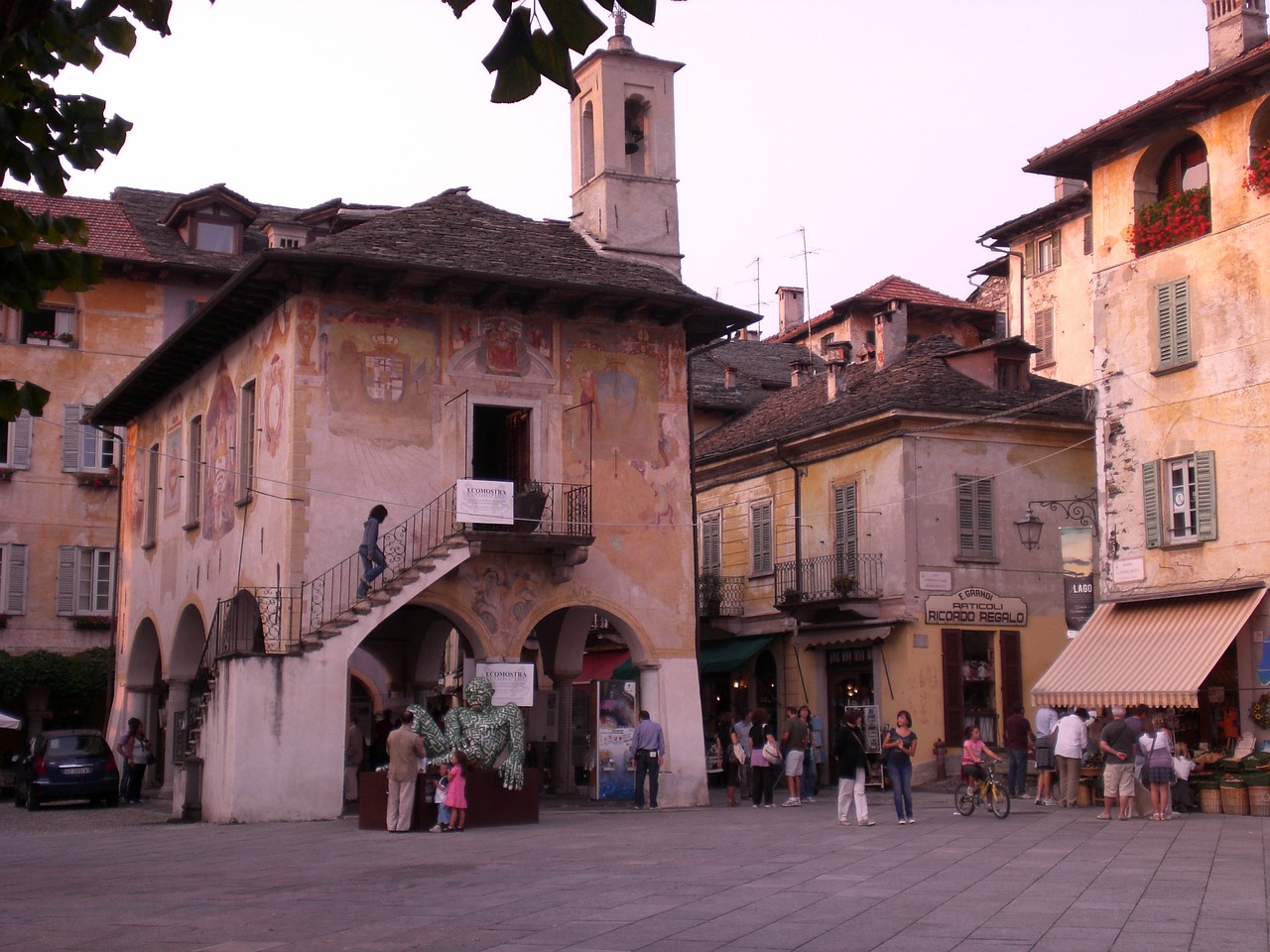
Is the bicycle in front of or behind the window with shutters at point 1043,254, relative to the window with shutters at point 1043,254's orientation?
in front

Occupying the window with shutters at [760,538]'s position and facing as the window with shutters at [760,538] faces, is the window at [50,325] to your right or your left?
on your right

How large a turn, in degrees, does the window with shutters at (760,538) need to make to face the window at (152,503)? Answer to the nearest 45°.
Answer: approximately 45° to its right

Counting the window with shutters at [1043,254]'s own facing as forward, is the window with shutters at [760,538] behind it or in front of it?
in front

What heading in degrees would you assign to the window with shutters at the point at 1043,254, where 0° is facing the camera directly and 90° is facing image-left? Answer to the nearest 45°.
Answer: approximately 45°

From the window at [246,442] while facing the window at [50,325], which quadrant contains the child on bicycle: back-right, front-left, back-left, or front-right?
back-right

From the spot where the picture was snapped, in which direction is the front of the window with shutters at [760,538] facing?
facing the viewer and to the left of the viewer

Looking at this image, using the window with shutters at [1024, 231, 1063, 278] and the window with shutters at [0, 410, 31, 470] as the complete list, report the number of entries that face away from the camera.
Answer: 0

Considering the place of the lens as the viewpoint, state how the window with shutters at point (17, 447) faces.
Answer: facing the viewer

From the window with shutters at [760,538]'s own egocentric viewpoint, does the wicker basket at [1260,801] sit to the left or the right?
on its left

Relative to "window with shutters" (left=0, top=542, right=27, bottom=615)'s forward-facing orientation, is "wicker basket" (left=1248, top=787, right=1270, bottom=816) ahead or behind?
ahead

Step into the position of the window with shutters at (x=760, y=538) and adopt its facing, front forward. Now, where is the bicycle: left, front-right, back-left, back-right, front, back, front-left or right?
front-left
